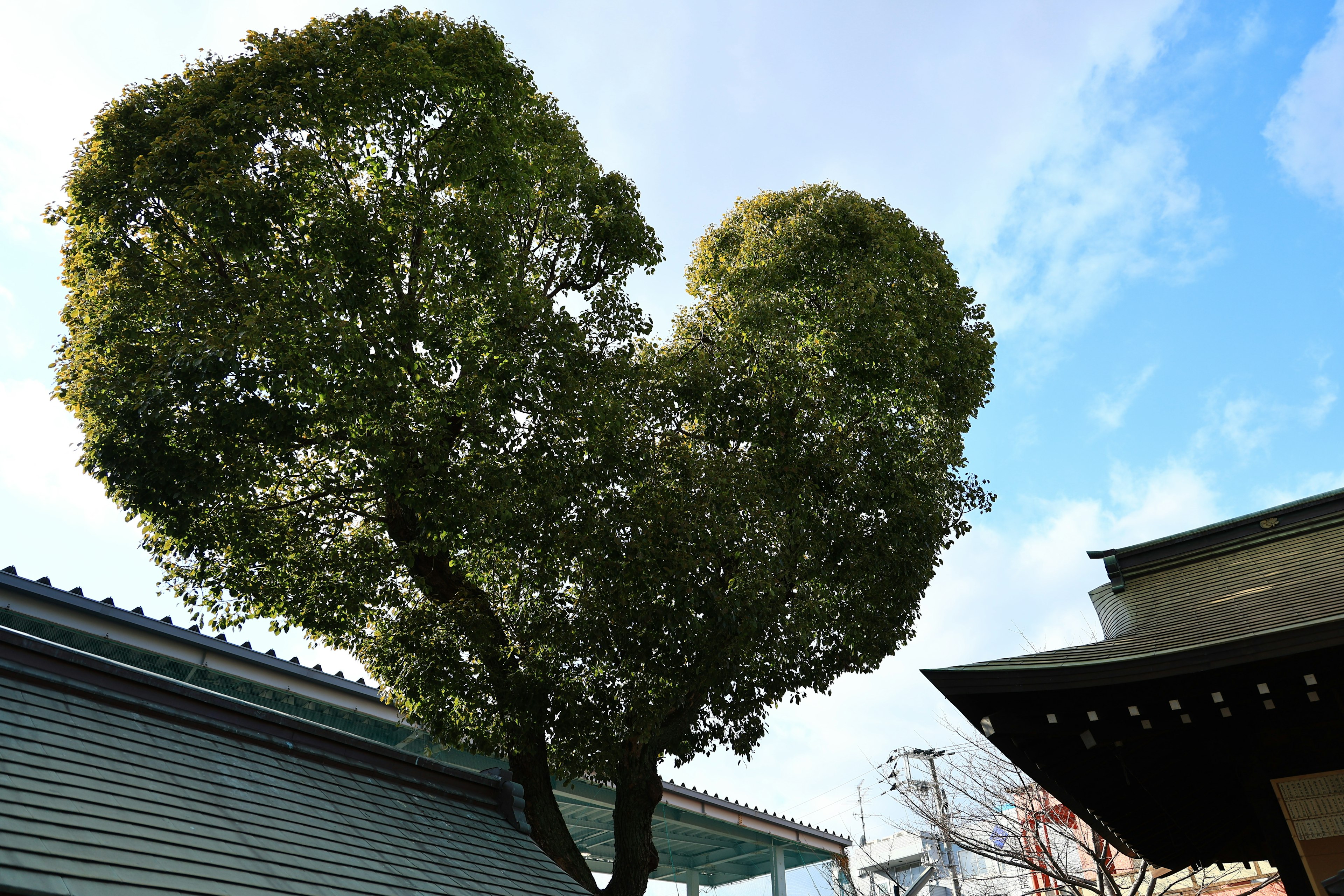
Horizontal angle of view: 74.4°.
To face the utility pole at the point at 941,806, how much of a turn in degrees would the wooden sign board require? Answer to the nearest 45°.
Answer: approximately 135° to its right

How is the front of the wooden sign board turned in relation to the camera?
facing the viewer
